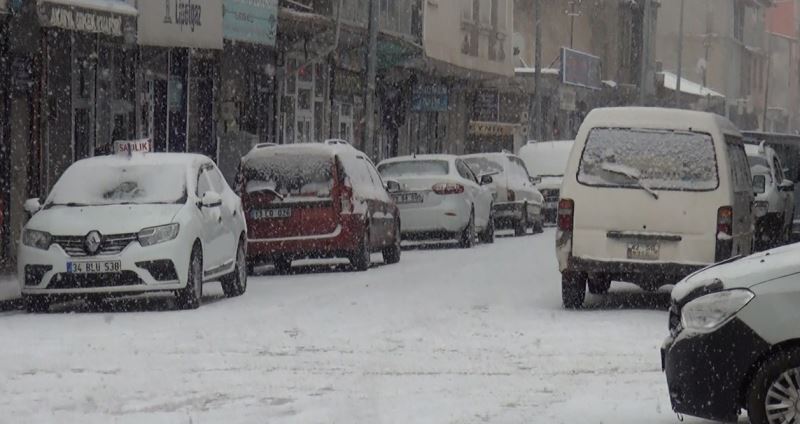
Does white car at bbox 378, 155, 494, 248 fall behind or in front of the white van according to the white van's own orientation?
in front

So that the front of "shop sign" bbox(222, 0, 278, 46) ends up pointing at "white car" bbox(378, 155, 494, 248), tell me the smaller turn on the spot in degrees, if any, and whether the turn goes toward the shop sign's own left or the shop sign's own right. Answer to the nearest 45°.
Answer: approximately 45° to the shop sign's own left

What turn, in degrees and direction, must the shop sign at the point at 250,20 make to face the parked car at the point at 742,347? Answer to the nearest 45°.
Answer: approximately 45° to its right

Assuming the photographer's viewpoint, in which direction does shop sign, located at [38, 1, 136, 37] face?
facing the viewer and to the right of the viewer

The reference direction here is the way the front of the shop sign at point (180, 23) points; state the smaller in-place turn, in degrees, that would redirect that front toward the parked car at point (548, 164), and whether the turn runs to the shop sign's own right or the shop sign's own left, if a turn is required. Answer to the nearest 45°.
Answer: approximately 90° to the shop sign's own left

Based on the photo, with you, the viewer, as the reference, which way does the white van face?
facing away from the viewer

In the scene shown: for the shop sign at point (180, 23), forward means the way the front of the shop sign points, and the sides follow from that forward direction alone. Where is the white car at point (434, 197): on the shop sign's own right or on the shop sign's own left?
on the shop sign's own left

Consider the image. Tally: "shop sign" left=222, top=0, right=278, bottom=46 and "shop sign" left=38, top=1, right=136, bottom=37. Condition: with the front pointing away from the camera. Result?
0

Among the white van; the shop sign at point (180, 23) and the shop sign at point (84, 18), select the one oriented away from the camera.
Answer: the white van

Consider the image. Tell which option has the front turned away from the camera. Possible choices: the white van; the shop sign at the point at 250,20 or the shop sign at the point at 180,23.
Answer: the white van

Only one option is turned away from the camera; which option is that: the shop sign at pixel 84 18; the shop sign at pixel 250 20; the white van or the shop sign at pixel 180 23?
the white van
